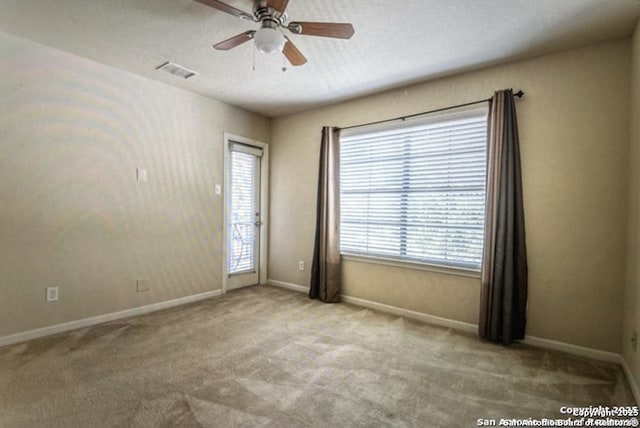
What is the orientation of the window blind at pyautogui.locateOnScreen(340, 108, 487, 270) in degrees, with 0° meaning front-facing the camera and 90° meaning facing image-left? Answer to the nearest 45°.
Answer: approximately 45°

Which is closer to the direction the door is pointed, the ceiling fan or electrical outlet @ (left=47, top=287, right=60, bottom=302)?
the ceiling fan

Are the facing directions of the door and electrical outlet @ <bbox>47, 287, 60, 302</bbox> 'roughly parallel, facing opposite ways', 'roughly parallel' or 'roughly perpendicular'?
roughly parallel

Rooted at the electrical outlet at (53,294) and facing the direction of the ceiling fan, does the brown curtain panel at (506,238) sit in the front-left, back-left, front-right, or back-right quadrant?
front-left

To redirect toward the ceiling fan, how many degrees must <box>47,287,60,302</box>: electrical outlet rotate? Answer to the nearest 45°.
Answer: approximately 45° to its left

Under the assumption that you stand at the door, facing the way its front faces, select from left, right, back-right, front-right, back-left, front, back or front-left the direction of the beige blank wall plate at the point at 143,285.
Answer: right

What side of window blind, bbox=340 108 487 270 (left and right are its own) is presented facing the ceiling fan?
front

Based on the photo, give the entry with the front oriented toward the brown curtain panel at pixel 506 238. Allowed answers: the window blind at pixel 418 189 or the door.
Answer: the door

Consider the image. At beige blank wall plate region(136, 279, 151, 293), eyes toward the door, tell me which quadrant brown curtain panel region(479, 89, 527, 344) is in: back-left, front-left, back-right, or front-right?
front-right

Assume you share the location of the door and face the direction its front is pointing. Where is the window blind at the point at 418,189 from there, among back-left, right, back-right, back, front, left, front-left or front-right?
front

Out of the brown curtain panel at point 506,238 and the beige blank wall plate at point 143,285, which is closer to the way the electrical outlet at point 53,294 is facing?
the brown curtain panel

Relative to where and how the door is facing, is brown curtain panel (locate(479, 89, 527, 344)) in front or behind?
in front

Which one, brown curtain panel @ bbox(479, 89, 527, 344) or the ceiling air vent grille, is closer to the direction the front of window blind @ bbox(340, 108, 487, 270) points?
the ceiling air vent grille

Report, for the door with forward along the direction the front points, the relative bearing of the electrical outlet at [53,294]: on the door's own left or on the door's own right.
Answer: on the door's own right

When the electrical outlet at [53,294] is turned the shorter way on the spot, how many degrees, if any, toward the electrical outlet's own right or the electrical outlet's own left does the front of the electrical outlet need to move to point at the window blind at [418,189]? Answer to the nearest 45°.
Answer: approximately 45° to the electrical outlet's own left

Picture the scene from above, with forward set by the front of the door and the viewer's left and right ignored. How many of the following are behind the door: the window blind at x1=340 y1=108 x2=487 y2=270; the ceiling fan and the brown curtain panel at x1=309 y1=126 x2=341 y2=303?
0

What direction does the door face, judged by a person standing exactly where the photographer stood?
facing the viewer and to the right of the viewer

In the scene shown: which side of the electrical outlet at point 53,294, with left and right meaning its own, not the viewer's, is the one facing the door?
left
